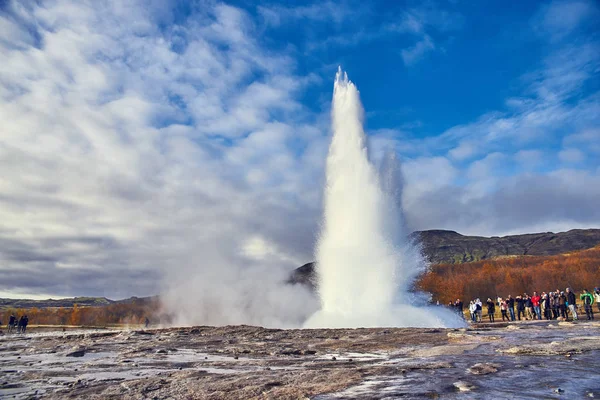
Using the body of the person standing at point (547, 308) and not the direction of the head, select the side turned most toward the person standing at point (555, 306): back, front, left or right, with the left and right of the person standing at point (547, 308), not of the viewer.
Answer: back

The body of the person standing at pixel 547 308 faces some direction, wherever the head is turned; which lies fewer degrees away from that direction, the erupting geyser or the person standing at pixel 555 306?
the erupting geyser

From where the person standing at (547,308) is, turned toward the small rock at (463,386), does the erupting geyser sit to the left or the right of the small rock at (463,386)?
right

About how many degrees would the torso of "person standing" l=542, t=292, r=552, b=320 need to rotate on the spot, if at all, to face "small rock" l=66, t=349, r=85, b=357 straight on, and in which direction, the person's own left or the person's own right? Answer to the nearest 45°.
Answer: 0° — they already face it

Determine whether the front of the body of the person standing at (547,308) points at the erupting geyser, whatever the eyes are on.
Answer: yes

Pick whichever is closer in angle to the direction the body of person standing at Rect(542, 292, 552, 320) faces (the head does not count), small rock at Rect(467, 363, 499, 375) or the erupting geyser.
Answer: the erupting geyser

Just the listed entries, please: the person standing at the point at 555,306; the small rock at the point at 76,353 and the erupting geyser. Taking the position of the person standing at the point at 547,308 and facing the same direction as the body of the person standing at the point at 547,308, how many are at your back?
1

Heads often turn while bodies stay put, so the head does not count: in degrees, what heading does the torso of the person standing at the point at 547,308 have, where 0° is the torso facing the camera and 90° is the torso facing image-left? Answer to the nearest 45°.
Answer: approximately 45°

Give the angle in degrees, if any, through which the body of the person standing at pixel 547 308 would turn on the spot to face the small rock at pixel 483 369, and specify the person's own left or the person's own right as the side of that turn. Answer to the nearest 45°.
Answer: approximately 45° to the person's own left
